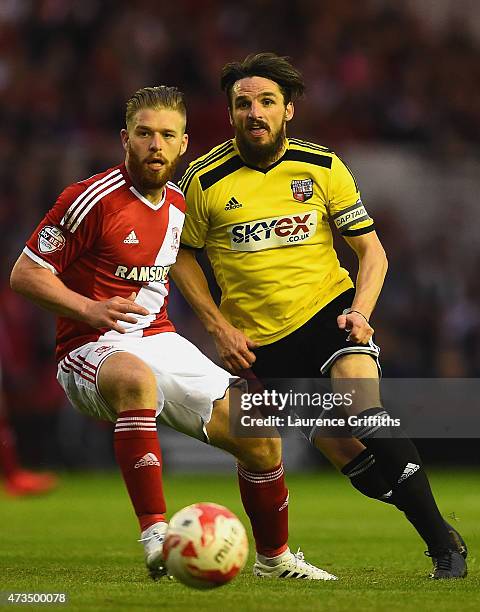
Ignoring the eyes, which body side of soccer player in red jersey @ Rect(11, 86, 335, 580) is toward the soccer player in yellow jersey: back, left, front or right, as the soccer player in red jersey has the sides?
left

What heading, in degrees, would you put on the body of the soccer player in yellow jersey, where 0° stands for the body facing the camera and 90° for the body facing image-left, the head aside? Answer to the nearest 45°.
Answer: approximately 0°

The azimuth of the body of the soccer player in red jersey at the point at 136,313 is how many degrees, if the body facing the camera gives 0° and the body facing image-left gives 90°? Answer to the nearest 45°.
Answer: approximately 315°
